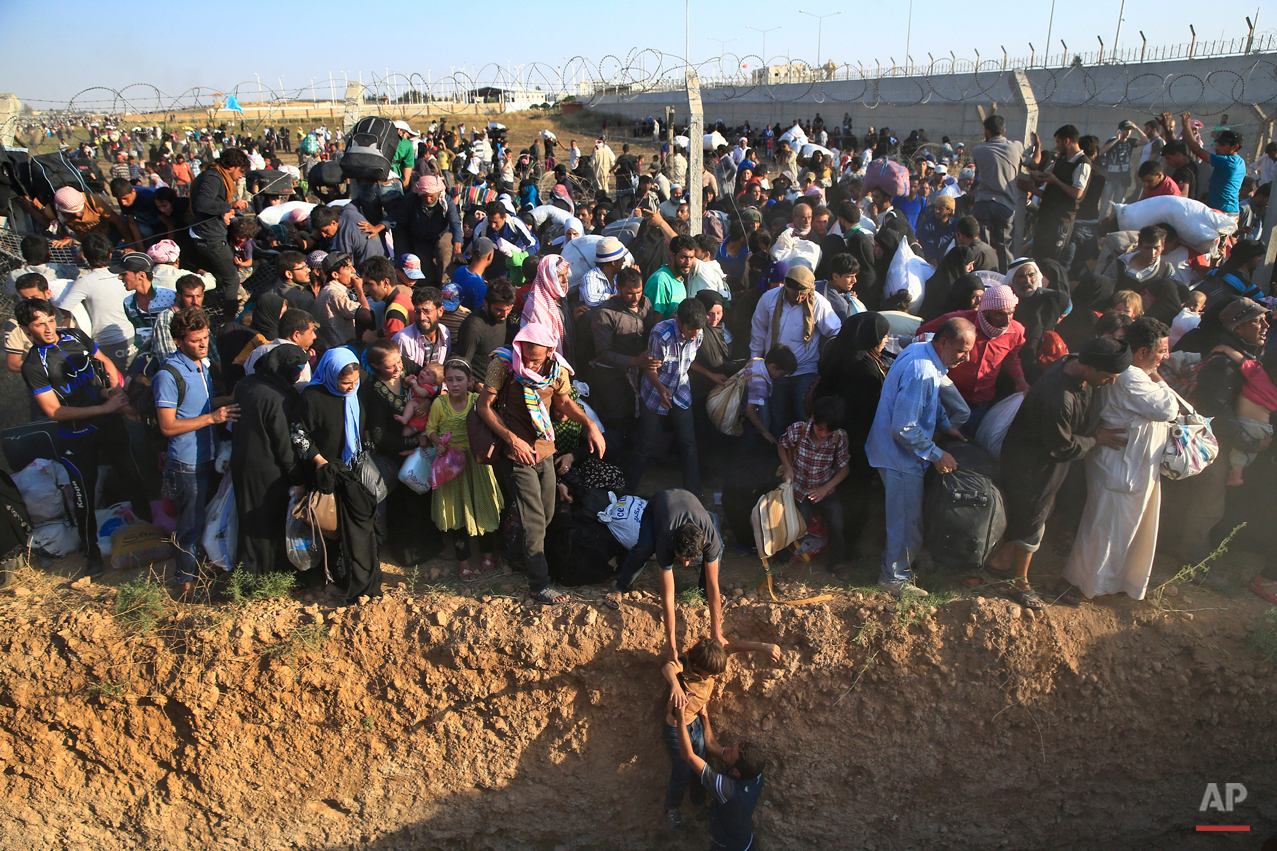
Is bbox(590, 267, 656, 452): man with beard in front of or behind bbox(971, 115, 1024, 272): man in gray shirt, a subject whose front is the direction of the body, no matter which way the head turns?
behind

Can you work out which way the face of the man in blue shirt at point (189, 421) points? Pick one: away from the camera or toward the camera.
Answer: toward the camera

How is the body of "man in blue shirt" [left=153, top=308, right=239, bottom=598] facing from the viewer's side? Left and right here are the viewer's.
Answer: facing the viewer and to the right of the viewer

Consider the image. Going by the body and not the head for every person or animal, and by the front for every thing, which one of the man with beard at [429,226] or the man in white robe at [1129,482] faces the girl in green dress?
the man with beard

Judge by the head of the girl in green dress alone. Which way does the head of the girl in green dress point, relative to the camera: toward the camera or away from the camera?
toward the camera

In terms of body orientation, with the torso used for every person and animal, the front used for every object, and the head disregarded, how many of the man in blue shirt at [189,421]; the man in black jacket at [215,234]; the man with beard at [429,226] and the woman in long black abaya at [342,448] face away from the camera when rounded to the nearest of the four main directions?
0
